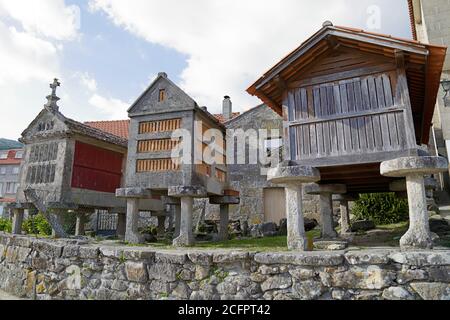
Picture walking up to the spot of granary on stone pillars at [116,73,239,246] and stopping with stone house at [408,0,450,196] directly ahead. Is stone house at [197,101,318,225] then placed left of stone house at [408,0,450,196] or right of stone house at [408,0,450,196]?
left

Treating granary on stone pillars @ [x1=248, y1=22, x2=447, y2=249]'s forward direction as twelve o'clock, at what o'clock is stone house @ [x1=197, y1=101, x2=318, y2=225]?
The stone house is roughly at 5 o'clock from the granary on stone pillars.

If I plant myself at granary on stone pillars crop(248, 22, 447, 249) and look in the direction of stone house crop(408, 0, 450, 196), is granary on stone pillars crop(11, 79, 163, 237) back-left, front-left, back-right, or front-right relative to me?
back-left

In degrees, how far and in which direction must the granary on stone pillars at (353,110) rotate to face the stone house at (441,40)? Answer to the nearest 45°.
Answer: approximately 135° to its left

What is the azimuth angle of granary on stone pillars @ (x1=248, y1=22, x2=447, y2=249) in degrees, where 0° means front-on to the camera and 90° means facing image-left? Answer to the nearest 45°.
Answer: approximately 0°

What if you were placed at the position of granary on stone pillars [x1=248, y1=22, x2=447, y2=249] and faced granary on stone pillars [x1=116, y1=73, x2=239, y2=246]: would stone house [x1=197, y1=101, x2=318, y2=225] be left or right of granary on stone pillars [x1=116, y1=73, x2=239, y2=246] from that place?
right

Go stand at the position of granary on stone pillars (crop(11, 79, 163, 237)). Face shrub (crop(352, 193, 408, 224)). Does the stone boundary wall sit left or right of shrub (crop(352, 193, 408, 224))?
right

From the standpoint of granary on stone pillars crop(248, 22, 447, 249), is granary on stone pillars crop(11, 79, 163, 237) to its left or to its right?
on its right

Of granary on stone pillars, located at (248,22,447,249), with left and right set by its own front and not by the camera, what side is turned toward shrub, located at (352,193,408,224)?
back

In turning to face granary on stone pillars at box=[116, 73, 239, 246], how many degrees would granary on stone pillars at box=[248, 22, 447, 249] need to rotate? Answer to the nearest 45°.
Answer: approximately 90° to its right
